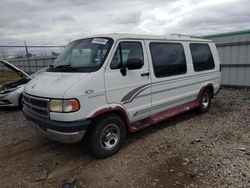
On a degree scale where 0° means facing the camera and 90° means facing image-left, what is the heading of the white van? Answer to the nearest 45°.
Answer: approximately 45°
